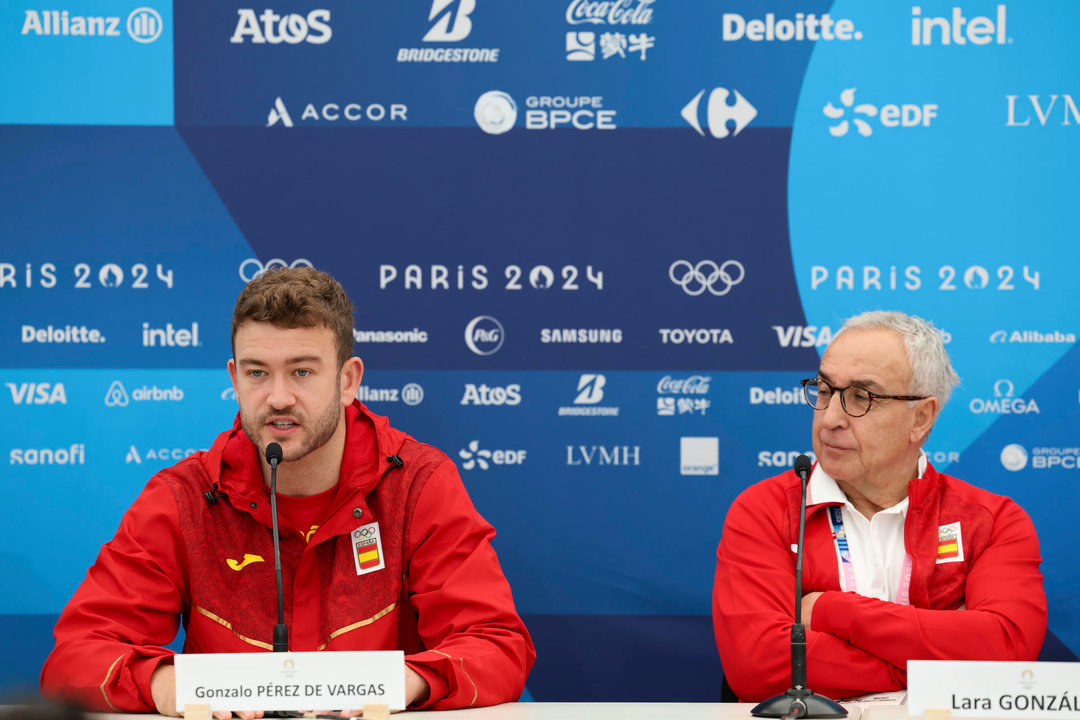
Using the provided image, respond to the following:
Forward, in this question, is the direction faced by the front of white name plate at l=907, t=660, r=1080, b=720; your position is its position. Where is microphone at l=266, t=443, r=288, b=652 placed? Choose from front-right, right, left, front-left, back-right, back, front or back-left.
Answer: right

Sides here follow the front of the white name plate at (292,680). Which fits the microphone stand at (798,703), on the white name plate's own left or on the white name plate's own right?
on the white name plate's own left

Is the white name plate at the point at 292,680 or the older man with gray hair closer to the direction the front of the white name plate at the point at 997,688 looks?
the white name plate

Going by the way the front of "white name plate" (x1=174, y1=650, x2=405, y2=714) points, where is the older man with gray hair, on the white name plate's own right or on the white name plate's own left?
on the white name plate's own left

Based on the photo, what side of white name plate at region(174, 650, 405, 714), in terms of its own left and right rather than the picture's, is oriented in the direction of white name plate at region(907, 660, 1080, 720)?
left

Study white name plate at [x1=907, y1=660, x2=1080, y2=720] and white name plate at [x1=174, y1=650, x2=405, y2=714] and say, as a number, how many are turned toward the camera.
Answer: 2

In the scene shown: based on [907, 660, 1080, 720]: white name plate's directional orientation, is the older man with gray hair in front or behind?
behind

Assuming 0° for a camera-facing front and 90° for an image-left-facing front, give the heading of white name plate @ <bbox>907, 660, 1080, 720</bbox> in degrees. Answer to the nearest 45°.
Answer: approximately 0°
